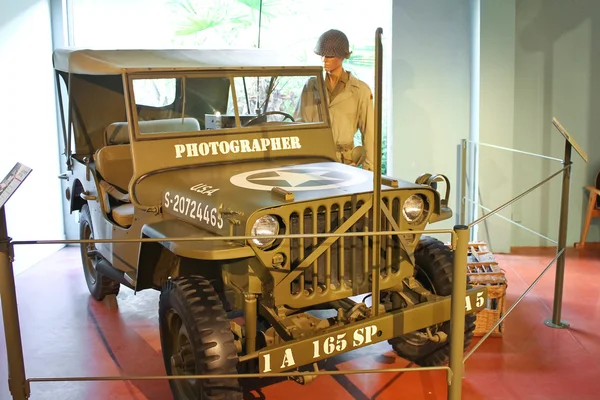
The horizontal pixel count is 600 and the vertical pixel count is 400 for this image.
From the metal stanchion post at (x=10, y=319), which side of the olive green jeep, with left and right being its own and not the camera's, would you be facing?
right

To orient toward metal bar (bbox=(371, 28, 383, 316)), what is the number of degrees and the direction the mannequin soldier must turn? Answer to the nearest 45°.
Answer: approximately 45° to its left

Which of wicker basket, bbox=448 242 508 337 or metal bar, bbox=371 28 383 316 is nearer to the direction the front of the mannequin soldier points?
the metal bar

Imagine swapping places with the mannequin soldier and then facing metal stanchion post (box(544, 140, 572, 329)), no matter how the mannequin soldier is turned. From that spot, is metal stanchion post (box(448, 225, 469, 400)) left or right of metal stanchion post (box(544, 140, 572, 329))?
right

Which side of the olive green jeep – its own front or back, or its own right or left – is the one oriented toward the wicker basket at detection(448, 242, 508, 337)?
left

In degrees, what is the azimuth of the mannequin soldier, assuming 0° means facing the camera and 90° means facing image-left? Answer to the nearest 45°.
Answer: approximately 45°

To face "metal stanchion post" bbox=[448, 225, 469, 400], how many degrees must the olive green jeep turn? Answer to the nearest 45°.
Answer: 0° — it already faces it

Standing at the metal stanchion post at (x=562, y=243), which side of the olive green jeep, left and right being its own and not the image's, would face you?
left

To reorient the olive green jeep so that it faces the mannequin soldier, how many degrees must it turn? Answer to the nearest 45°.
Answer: approximately 135° to its left

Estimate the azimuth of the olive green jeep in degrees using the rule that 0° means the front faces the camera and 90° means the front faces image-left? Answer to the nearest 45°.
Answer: approximately 315°

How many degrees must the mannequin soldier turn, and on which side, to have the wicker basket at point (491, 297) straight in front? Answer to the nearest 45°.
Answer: approximately 90° to its left

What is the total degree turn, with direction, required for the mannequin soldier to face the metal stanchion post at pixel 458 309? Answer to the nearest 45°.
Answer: approximately 45° to its left
